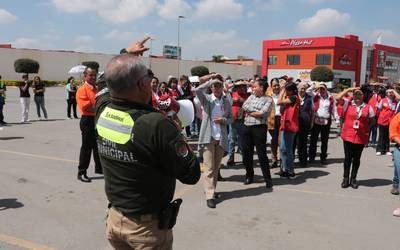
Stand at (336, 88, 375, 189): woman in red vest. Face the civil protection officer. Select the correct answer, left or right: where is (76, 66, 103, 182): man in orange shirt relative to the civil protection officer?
right

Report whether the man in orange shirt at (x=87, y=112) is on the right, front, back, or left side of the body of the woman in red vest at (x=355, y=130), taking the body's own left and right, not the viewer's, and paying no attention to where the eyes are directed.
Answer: right

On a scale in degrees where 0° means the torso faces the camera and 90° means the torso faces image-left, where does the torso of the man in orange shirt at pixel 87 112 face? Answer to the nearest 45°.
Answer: approximately 315°

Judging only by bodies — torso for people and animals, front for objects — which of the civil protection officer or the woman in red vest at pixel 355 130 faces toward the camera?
the woman in red vest

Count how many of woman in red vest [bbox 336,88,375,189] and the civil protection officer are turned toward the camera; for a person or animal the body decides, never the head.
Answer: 1

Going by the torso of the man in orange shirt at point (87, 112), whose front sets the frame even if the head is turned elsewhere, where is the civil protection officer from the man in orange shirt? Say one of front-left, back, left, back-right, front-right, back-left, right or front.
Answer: front-right

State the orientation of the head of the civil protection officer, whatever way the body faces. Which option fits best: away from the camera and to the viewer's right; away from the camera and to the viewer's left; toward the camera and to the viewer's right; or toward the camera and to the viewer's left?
away from the camera and to the viewer's right

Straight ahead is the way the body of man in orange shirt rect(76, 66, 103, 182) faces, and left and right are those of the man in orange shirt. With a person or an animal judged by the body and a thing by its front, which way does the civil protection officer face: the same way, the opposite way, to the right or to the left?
to the left

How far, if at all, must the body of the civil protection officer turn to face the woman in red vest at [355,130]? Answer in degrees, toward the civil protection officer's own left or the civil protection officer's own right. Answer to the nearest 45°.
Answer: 0° — they already face them

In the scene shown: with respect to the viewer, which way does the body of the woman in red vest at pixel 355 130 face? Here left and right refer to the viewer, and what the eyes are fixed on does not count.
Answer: facing the viewer

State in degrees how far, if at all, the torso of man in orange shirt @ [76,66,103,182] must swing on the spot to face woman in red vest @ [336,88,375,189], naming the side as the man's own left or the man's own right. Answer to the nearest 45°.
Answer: approximately 45° to the man's own left

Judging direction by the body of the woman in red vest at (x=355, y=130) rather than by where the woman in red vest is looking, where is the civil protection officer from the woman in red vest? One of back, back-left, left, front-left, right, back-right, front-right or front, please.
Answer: front

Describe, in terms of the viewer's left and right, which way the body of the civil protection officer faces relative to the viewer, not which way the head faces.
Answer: facing away from the viewer and to the right of the viewer

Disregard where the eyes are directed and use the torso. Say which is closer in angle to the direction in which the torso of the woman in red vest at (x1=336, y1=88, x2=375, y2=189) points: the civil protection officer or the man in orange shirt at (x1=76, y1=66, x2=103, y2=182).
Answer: the civil protection officer

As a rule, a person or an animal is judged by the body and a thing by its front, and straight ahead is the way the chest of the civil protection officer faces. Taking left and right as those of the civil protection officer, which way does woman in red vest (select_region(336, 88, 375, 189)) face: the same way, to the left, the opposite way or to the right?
the opposite way
